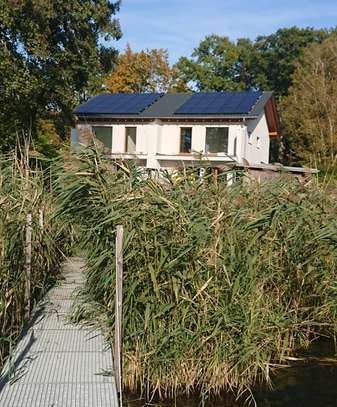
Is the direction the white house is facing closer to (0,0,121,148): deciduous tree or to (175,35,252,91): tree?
the deciduous tree

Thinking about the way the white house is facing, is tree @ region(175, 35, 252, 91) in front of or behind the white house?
behind

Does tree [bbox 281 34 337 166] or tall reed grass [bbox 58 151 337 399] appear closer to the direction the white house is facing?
the tall reed grass

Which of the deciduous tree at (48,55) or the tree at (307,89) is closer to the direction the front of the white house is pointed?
the deciduous tree

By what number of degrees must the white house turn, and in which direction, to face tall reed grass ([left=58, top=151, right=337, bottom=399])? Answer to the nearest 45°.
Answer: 0° — it already faces it

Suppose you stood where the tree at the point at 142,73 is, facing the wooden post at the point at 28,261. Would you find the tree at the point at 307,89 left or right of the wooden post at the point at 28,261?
left

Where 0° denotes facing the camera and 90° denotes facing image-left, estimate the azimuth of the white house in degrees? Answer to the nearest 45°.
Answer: approximately 0°

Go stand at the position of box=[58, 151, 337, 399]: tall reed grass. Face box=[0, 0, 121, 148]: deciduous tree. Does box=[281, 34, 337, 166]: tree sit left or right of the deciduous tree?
right

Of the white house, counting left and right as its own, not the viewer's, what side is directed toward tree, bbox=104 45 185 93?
back

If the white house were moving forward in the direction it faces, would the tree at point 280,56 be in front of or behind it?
behind

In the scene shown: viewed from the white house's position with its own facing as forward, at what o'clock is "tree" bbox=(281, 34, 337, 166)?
The tree is roughly at 8 o'clock from the white house.

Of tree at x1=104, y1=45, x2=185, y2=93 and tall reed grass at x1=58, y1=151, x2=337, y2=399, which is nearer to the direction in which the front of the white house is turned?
the tall reed grass
